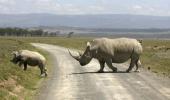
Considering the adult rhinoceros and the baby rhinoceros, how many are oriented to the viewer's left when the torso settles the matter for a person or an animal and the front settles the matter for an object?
2

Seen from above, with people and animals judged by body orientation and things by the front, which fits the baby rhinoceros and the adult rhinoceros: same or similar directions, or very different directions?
same or similar directions

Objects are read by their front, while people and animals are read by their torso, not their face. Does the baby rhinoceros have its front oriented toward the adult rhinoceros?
no

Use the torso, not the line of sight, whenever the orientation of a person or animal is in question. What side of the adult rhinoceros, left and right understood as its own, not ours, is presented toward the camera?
left

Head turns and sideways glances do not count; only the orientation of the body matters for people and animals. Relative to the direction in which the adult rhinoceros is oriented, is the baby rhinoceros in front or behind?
in front

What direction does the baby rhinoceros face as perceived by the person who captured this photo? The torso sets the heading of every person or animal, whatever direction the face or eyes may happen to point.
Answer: facing to the left of the viewer
